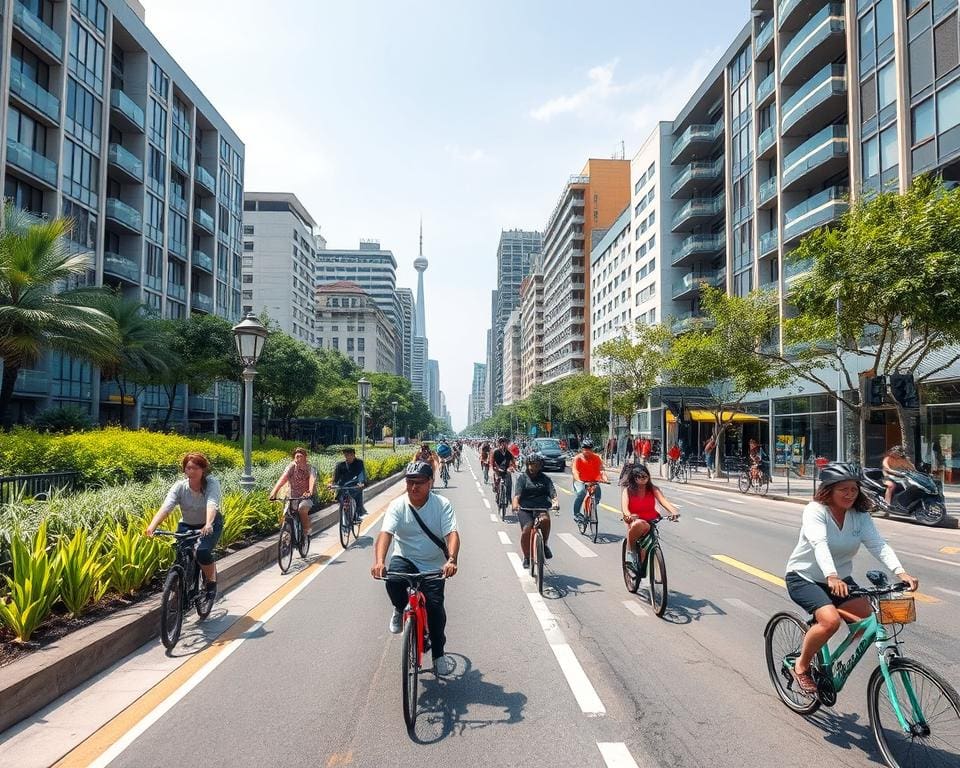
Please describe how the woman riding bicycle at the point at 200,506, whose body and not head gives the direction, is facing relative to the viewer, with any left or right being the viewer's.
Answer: facing the viewer and to the left of the viewer

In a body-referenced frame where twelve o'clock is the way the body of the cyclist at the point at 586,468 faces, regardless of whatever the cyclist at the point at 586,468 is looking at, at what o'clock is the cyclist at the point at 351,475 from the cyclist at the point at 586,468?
the cyclist at the point at 351,475 is roughly at 3 o'clock from the cyclist at the point at 586,468.

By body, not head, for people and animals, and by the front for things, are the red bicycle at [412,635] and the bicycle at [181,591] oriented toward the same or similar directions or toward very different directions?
same or similar directions

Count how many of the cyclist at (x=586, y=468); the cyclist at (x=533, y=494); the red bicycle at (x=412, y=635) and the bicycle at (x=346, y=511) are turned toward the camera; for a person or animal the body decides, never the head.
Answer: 4

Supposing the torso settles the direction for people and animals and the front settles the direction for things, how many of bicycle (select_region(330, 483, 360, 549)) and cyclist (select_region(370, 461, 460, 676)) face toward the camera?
2

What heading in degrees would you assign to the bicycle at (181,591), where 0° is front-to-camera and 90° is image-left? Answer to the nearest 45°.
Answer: approximately 45°

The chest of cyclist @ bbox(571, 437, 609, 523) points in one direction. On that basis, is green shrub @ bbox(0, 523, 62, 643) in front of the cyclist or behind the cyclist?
in front

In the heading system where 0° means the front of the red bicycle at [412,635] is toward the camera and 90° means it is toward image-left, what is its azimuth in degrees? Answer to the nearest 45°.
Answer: approximately 0°

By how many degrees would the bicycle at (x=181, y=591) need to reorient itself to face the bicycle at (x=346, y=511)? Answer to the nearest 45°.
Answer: approximately 180°

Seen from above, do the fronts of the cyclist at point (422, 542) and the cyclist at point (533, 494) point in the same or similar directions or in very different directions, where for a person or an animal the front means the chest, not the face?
same or similar directions

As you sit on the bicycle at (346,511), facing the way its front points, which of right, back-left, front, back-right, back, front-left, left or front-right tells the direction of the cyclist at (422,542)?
front

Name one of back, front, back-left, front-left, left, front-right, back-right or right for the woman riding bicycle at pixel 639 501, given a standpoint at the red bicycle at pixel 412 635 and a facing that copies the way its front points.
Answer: back-left

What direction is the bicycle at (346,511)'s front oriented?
toward the camera

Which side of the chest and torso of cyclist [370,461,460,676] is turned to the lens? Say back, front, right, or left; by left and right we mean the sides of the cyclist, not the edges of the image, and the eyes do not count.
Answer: front

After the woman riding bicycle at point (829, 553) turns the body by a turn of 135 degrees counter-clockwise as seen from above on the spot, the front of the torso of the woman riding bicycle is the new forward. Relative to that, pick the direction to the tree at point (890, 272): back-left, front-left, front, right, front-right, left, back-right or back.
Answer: front

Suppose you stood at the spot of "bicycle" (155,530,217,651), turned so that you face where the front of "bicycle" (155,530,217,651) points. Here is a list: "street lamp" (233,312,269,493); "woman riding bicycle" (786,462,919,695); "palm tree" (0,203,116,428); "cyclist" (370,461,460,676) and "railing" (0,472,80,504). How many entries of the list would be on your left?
2

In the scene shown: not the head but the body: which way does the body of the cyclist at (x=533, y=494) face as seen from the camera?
toward the camera
